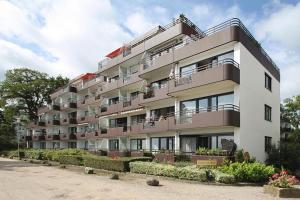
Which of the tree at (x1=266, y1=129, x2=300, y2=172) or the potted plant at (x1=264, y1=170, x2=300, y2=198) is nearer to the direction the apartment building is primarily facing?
the potted plant

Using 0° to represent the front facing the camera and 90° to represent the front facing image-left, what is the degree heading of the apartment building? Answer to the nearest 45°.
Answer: approximately 45°

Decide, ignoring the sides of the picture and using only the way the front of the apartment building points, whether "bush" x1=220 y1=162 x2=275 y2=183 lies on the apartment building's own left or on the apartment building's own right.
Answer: on the apartment building's own left

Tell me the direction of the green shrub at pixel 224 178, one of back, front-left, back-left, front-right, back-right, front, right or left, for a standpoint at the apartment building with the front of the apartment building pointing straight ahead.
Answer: front-left

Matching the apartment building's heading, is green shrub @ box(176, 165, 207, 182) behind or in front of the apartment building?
in front

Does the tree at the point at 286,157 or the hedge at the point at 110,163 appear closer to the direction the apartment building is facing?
the hedge

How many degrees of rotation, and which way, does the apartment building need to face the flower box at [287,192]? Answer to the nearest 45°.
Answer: approximately 45° to its left
